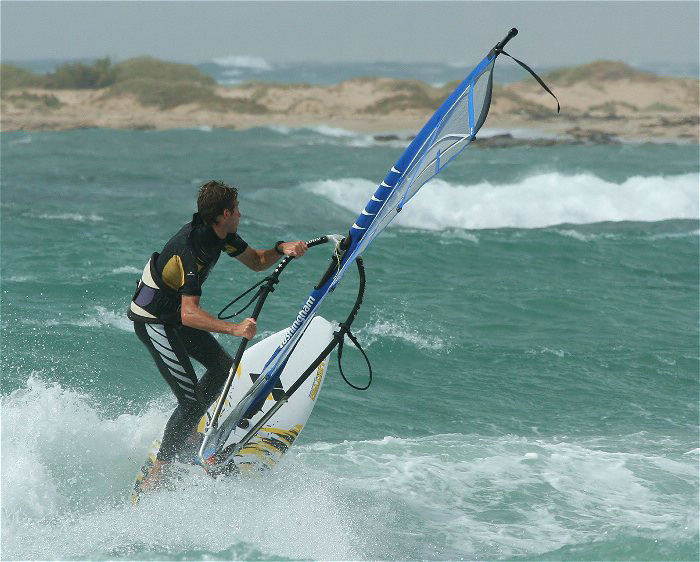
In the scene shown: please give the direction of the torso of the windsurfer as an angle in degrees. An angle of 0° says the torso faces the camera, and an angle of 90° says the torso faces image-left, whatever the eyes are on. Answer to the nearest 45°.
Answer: approximately 270°
